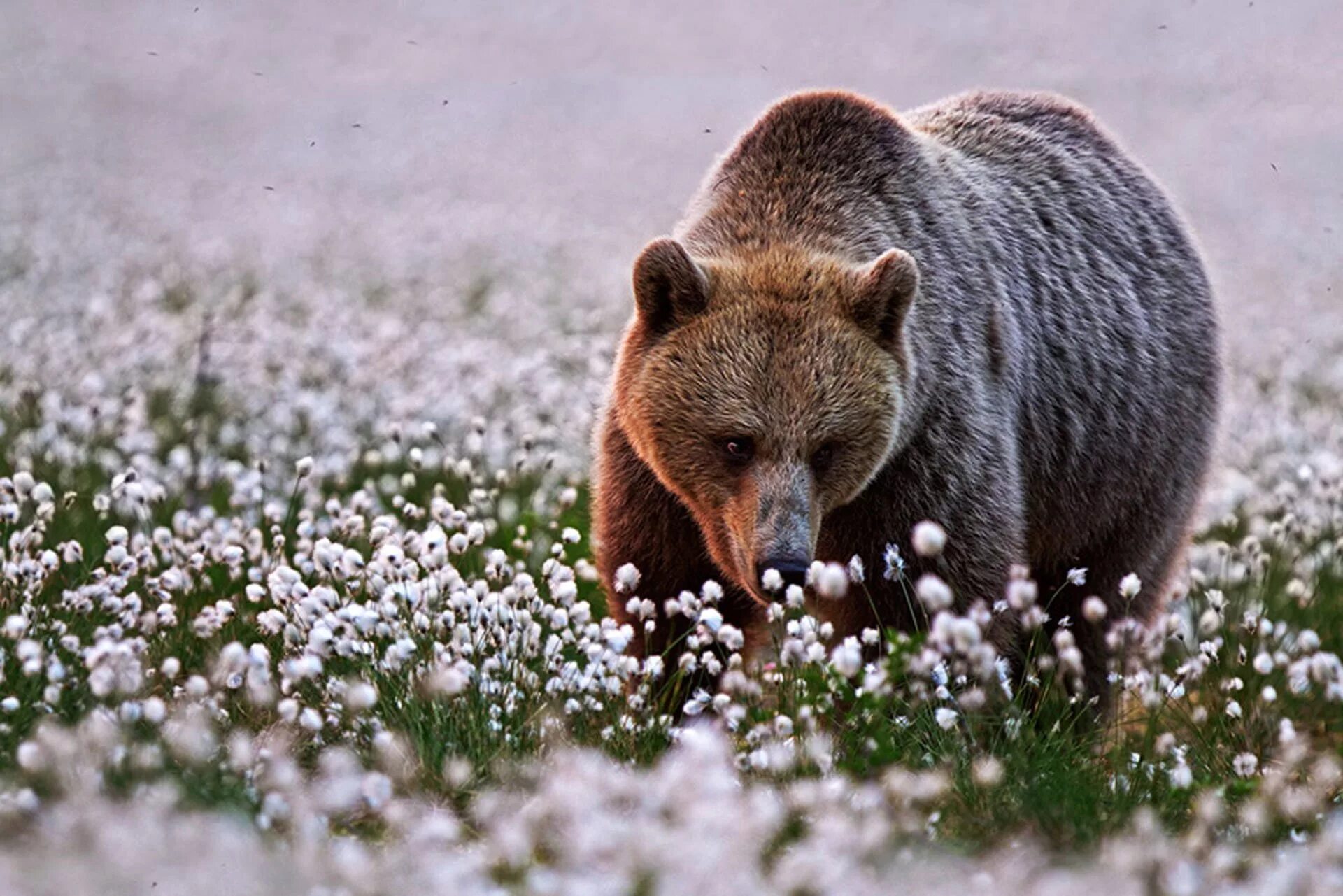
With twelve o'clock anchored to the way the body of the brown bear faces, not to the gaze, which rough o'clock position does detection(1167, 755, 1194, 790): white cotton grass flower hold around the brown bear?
The white cotton grass flower is roughly at 10 o'clock from the brown bear.

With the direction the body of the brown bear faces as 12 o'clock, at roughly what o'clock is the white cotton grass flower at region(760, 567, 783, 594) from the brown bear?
The white cotton grass flower is roughly at 11 o'clock from the brown bear.

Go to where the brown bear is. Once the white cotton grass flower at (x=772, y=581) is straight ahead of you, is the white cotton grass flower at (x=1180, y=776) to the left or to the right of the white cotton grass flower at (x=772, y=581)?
left

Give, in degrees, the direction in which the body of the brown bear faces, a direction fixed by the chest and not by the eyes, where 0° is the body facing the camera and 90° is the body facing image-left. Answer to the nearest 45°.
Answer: approximately 45°
